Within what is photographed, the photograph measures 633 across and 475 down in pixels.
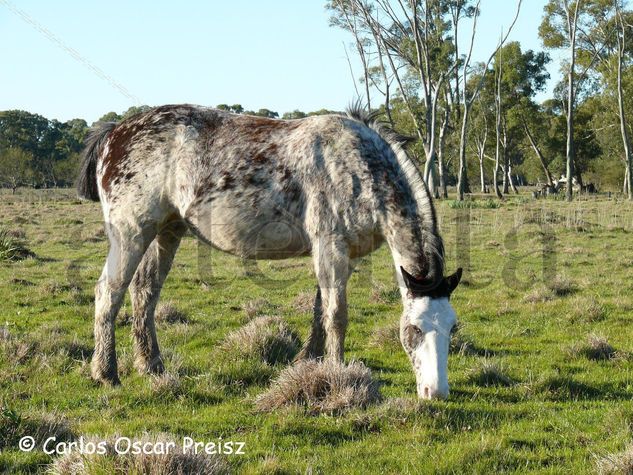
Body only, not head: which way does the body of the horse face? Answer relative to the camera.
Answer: to the viewer's right

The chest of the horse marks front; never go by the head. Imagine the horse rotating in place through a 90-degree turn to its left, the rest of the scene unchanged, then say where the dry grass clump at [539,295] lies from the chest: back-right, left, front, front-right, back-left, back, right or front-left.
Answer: front-right

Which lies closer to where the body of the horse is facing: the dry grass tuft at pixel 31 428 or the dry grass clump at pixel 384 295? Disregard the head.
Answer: the dry grass clump

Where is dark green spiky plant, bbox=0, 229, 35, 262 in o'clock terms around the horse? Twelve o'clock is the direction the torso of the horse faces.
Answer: The dark green spiky plant is roughly at 8 o'clock from the horse.

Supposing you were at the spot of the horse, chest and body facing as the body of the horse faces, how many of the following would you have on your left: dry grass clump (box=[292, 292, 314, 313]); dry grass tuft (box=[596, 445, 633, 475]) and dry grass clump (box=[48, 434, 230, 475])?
1

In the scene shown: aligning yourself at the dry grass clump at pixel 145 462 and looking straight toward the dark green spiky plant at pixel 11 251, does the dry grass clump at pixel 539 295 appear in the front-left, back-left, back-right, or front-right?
front-right

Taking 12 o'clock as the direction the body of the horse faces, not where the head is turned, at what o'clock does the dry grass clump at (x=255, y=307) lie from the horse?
The dry grass clump is roughly at 9 o'clock from the horse.

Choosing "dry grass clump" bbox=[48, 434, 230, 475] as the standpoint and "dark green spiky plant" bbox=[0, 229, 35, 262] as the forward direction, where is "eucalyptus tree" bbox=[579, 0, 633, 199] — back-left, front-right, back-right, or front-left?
front-right

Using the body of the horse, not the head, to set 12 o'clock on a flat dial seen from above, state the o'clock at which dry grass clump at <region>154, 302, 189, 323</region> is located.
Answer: The dry grass clump is roughly at 8 o'clock from the horse.

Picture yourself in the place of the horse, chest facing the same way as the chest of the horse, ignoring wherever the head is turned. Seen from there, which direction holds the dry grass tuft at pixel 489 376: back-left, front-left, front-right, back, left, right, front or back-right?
front

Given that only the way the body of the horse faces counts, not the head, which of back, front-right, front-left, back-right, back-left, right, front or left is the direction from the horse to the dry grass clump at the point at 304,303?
left

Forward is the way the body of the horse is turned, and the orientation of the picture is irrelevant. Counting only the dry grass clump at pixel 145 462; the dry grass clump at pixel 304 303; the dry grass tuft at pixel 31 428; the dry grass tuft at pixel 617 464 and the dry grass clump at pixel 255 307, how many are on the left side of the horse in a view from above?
2

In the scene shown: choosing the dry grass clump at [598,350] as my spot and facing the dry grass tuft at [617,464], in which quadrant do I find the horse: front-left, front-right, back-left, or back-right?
front-right

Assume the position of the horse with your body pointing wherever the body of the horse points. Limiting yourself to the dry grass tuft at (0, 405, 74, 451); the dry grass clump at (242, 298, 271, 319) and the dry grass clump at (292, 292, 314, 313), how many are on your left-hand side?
2

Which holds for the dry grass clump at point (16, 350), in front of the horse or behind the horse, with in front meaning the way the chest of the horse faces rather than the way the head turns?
behind

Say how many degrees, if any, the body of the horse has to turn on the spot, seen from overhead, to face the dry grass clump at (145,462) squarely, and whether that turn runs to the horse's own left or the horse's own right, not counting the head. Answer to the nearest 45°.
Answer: approximately 90° to the horse's own right
